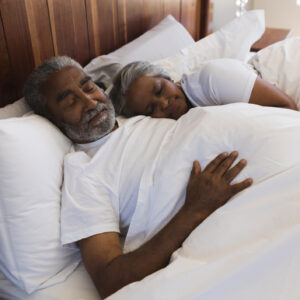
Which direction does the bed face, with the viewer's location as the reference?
facing the viewer and to the right of the viewer
